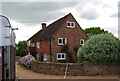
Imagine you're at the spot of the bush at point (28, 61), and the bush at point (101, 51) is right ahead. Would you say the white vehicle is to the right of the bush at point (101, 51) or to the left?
right
